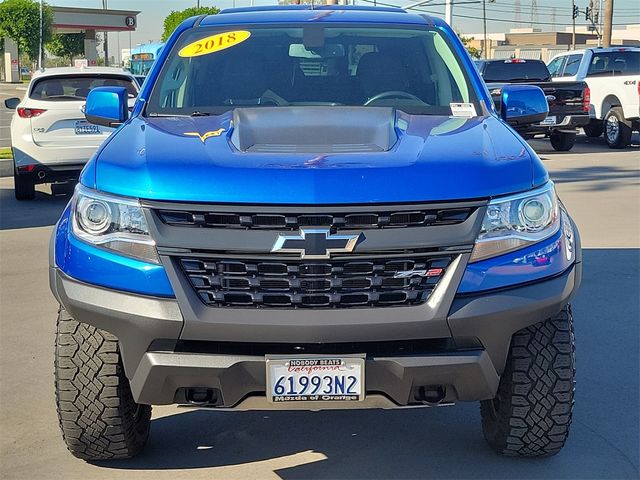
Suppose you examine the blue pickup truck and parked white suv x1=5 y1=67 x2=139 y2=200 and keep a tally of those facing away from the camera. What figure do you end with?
1

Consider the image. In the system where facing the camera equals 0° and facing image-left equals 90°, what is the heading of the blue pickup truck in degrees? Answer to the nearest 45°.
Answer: approximately 0°

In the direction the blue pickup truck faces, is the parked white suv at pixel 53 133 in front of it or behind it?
behind

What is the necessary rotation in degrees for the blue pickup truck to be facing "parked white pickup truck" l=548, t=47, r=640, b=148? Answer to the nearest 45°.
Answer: approximately 180°

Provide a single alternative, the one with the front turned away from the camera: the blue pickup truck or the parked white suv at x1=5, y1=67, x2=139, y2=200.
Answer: the parked white suv

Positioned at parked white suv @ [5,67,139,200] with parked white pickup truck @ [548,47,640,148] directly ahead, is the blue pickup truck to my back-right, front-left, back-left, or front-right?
back-right

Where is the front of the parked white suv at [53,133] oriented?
away from the camera

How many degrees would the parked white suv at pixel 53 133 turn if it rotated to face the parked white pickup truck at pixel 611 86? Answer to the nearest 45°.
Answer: approximately 45° to its right

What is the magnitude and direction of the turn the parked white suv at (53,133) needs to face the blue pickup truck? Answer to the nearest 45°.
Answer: approximately 180°
